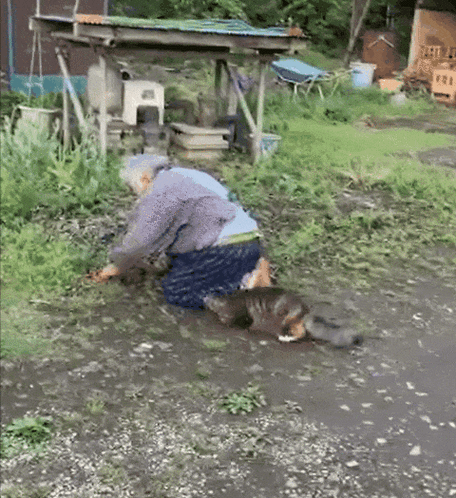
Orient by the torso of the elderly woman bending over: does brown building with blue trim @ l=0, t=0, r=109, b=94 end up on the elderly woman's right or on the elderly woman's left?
on the elderly woman's right

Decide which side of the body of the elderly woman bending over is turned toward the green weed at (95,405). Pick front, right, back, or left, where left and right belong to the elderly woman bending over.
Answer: left

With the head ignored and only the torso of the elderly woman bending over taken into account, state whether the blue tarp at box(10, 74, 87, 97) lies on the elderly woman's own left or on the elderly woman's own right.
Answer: on the elderly woman's own right

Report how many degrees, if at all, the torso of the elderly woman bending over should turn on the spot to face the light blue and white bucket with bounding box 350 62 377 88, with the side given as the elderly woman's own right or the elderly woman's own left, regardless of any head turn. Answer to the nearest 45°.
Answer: approximately 90° to the elderly woman's own right

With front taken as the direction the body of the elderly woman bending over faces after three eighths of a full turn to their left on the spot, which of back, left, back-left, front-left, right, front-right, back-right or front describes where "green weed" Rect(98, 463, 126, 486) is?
front-right

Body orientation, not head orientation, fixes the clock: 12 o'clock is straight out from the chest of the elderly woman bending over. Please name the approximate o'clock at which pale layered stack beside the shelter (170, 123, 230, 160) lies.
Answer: The pale layered stack beside the shelter is roughly at 3 o'clock from the elderly woman bending over.

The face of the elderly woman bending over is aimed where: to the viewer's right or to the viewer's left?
to the viewer's left

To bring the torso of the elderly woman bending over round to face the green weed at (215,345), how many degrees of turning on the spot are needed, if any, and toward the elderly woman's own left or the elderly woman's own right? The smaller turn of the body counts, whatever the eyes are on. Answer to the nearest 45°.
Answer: approximately 90° to the elderly woman's own left

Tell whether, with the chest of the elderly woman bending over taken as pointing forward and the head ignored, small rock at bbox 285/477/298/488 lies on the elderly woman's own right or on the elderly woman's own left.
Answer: on the elderly woman's own left

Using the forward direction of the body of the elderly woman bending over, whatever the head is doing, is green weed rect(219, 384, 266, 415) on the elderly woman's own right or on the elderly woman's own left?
on the elderly woman's own left

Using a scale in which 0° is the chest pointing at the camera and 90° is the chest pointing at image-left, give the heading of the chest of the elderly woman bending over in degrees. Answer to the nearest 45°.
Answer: approximately 90°

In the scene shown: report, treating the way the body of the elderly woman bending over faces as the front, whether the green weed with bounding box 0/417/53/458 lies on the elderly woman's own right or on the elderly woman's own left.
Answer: on the elderly woman's own left

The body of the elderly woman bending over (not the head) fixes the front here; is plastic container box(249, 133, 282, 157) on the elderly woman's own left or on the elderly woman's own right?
on the elderly woman's own right
